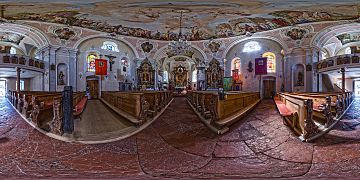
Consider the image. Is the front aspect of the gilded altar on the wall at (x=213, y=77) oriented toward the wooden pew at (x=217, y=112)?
yes

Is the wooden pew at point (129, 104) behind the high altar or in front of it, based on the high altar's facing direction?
in front

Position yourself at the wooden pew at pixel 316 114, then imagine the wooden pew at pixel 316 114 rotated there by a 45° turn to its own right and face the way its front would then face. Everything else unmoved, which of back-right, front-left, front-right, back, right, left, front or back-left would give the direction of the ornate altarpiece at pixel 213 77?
front

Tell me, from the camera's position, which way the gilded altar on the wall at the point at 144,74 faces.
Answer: facing the viewer

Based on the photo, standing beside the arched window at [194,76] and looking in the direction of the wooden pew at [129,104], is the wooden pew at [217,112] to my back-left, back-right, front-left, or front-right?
front-left

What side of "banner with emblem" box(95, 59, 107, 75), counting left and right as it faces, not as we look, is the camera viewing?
front
